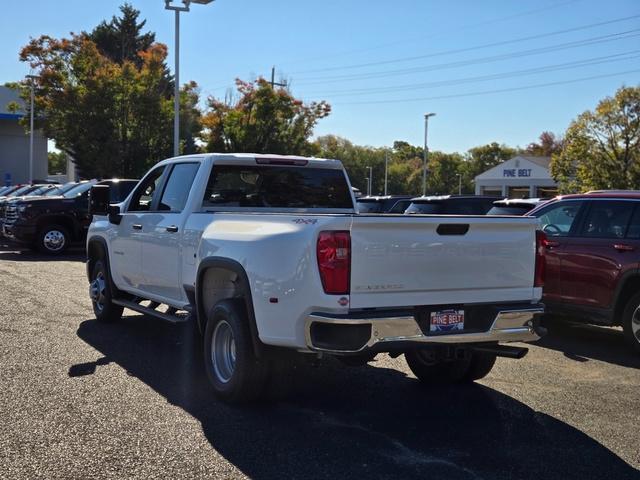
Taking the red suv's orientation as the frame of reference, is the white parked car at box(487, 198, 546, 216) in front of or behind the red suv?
in front

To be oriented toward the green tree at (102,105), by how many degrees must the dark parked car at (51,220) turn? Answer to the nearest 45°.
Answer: approximately 135° to its right

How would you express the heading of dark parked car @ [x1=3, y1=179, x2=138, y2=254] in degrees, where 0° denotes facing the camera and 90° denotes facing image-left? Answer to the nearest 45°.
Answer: approximately 45°

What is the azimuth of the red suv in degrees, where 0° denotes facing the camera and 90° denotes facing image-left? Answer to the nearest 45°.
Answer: approximately 135°

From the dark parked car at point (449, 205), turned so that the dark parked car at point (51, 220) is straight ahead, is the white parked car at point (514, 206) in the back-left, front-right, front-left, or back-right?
back-left

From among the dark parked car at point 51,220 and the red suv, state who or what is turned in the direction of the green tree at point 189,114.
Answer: the red suv

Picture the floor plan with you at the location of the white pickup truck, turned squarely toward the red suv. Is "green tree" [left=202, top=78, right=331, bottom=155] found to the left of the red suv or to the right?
left

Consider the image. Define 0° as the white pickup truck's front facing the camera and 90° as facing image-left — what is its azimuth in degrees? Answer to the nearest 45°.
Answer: approximately 135°

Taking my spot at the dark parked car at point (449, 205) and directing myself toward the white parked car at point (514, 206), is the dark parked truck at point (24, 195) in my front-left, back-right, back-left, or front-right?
back-right

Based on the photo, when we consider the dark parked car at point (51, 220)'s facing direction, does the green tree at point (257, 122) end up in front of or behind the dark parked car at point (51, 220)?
behind
